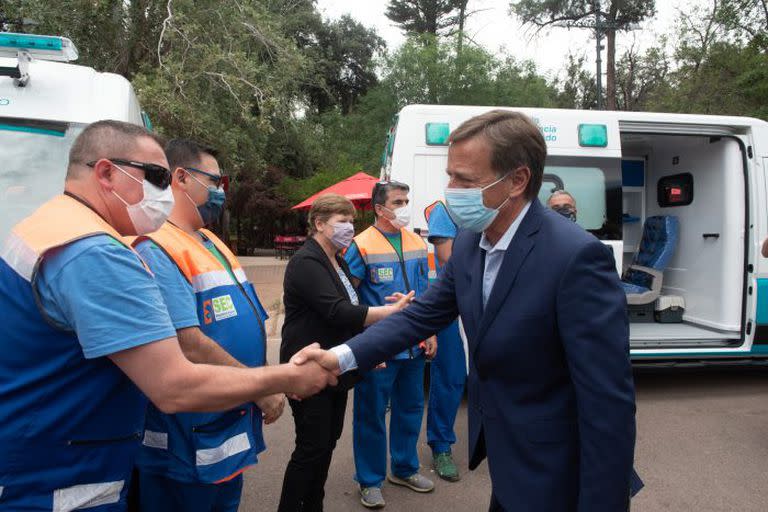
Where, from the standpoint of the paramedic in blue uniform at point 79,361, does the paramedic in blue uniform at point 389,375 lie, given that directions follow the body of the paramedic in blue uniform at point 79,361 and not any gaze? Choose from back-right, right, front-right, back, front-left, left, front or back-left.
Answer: front-left

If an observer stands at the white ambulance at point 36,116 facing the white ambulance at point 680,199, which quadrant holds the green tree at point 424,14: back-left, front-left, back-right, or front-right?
front-left

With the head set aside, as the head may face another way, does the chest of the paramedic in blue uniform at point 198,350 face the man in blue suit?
yes

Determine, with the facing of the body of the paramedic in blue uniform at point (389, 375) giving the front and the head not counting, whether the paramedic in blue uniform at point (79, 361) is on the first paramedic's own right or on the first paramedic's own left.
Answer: on the first paramedic's own right

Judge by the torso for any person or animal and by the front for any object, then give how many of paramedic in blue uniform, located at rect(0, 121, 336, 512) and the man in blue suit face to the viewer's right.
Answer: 1

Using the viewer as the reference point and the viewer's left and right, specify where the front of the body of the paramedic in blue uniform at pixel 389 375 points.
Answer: facing the viewer and to the right of the viewer

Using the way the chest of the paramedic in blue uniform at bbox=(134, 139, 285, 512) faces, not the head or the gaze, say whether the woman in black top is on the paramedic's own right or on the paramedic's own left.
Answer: on the paramedic's own left

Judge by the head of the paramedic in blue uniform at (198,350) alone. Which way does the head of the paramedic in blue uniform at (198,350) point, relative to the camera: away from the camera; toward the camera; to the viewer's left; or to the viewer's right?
to the viewer's right

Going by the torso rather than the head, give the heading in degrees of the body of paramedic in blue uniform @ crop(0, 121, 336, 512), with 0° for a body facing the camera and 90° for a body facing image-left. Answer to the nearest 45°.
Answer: approximately 270°

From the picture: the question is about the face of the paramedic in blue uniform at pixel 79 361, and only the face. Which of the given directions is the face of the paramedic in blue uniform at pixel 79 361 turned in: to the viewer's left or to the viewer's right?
to the viewer's right

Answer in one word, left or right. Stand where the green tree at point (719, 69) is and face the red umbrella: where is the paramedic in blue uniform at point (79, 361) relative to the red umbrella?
left

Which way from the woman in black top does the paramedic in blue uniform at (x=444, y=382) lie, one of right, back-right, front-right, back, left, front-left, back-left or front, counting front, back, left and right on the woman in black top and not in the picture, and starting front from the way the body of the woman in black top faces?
left

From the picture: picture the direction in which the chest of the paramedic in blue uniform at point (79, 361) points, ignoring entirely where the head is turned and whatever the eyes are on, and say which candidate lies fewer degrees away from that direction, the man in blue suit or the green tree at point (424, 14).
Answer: the man in blue suit
